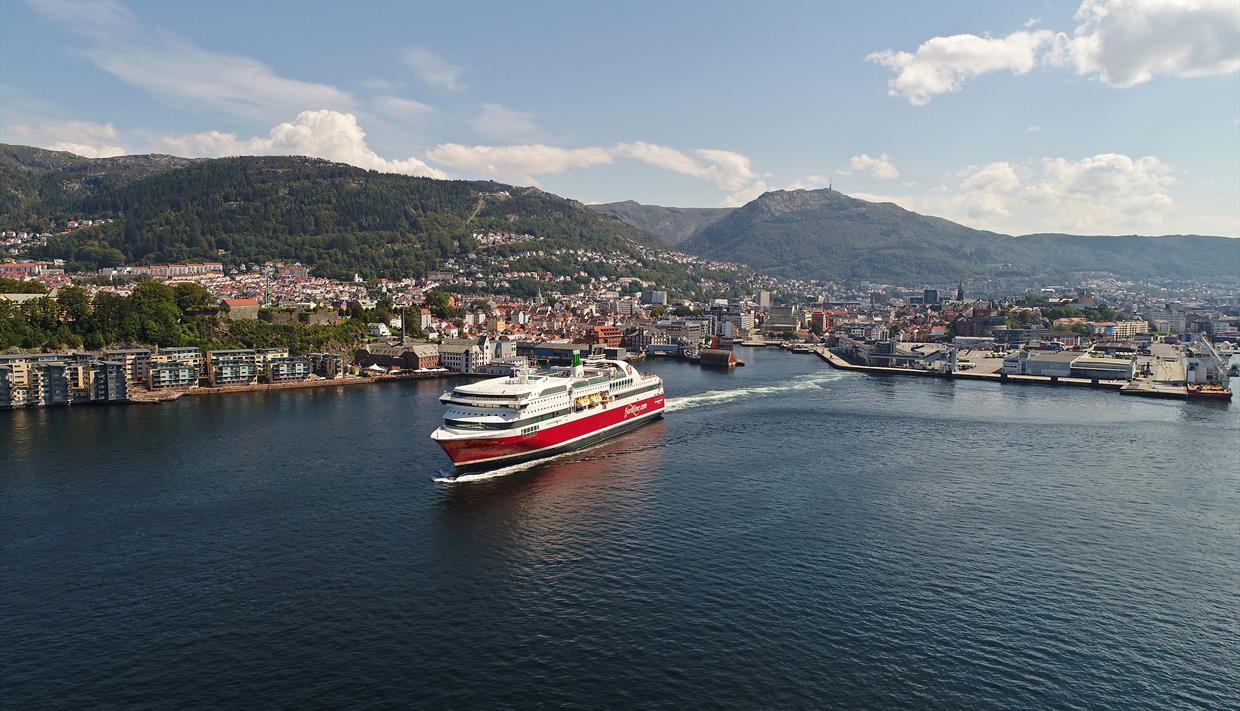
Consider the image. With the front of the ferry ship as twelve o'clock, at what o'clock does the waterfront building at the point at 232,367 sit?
The waterfront building is roughly at 3 o'clock from the ferry ship.

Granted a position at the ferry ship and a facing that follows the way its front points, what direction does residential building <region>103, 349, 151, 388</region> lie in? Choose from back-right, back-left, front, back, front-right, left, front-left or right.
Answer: right

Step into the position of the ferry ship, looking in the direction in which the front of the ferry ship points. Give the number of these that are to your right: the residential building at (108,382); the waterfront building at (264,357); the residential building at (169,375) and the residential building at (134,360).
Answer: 4

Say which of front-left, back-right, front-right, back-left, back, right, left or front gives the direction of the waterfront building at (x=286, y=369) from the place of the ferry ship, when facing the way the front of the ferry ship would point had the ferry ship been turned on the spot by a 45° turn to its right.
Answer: front-right

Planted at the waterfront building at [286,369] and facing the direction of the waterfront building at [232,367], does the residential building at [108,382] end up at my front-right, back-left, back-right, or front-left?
front-left

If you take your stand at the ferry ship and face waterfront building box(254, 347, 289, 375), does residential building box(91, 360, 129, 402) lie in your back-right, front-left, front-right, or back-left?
front-left

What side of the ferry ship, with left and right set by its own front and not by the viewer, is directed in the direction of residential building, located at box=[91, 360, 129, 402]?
right

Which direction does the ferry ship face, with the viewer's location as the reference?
facing the viewer and to the left of the viewer

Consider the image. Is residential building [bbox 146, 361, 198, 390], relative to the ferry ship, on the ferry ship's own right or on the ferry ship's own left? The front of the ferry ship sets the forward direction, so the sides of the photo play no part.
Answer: on the ferry ship's own right

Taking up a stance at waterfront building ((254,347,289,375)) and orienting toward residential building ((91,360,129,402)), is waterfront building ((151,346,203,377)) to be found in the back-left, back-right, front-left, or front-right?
front-right

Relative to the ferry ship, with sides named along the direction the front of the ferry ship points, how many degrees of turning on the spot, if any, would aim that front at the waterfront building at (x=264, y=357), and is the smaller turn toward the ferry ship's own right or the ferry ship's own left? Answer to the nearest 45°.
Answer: approximately 90° to the ferry ship's own right

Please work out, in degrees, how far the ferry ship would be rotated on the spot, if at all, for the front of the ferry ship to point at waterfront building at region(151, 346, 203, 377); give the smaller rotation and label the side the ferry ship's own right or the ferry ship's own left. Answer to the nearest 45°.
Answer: approximately 90° to the ferry ship's own right
